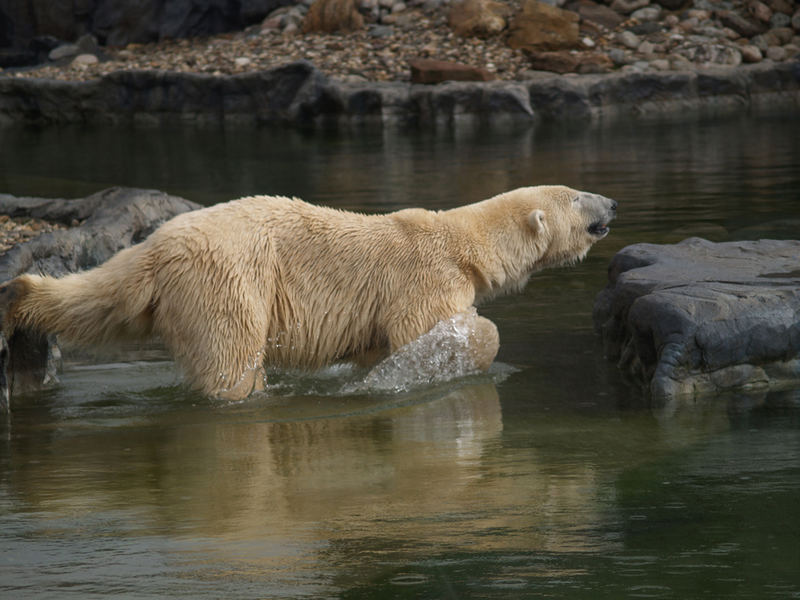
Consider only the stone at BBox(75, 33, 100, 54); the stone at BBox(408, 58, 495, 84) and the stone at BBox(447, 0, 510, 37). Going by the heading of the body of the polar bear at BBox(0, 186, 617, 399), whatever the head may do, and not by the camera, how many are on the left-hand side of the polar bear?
3

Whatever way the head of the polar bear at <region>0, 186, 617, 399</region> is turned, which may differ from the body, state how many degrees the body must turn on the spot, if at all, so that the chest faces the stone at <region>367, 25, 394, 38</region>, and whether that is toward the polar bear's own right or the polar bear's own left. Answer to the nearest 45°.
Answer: approximately 90° to the polar bear's own left

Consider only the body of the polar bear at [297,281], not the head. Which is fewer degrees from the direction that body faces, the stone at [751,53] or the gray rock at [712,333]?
the gray rock

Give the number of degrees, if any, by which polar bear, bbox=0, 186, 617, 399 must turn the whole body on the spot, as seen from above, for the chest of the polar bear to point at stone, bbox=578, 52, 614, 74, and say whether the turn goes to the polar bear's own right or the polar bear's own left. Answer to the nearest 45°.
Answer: approximately 90° to the polar bear's own left

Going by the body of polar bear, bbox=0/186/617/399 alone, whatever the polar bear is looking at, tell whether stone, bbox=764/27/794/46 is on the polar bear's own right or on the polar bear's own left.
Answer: on the polar bear's own left

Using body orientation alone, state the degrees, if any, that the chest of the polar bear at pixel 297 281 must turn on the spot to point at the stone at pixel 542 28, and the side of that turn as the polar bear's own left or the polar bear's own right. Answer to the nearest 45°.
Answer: approximately 90° to the polar bear's own left

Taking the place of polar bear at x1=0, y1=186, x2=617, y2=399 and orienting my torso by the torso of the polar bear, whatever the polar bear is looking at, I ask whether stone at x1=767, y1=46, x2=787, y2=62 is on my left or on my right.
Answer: on my left

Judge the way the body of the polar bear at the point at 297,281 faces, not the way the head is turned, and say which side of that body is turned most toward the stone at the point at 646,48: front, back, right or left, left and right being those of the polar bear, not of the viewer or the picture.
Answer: left

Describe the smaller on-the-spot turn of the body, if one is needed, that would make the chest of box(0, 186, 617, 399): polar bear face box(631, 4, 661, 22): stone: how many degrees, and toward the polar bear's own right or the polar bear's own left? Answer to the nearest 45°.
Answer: approximately 90° to the polar bear's own left

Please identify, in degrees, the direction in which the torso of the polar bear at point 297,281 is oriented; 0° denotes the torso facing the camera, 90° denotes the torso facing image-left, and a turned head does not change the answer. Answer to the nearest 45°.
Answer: approximately 270°

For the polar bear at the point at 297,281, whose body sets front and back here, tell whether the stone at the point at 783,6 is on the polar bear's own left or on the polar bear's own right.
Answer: on the polar bear's own left
